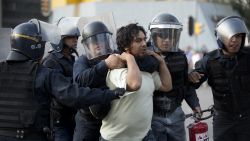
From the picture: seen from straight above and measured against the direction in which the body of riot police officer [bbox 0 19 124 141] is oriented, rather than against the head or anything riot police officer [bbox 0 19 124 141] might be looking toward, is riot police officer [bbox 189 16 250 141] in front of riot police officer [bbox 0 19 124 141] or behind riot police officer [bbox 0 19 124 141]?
in front

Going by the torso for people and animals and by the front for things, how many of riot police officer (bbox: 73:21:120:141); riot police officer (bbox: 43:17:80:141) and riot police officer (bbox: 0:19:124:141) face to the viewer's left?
0

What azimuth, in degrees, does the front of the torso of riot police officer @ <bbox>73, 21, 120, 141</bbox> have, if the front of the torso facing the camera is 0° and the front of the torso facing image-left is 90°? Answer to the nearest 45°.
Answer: approximately 315°

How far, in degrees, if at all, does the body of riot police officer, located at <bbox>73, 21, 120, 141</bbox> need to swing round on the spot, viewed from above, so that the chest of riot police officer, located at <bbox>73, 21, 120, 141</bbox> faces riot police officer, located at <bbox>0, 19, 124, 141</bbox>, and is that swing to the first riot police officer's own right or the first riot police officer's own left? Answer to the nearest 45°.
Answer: approximately 90° to the first riot police officer's own right

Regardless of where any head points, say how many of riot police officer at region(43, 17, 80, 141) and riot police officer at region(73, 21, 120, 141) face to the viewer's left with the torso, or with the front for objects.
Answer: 0

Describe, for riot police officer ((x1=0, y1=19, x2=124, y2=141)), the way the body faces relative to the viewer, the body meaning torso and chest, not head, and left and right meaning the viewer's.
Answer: facing away from the viewer and to the right of the viewer

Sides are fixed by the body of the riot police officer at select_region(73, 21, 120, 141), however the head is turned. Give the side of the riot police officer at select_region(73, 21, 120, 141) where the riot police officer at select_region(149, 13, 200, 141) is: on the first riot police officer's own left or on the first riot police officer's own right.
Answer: on the first riot police officer's own left

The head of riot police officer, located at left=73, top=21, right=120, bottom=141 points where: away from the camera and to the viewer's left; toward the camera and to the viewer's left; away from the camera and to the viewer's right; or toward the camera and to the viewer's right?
toward the camera and to the viewer's right

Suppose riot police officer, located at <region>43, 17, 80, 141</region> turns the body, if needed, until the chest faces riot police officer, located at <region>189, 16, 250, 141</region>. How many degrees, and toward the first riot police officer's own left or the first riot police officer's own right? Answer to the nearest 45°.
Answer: approximately 45° to the first riot police officer's own left

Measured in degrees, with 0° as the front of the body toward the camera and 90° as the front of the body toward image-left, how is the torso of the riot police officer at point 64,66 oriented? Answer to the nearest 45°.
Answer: approximately 315°

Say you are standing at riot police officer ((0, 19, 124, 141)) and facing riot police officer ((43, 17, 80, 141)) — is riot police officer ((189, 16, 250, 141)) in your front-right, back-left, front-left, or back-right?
front-right
